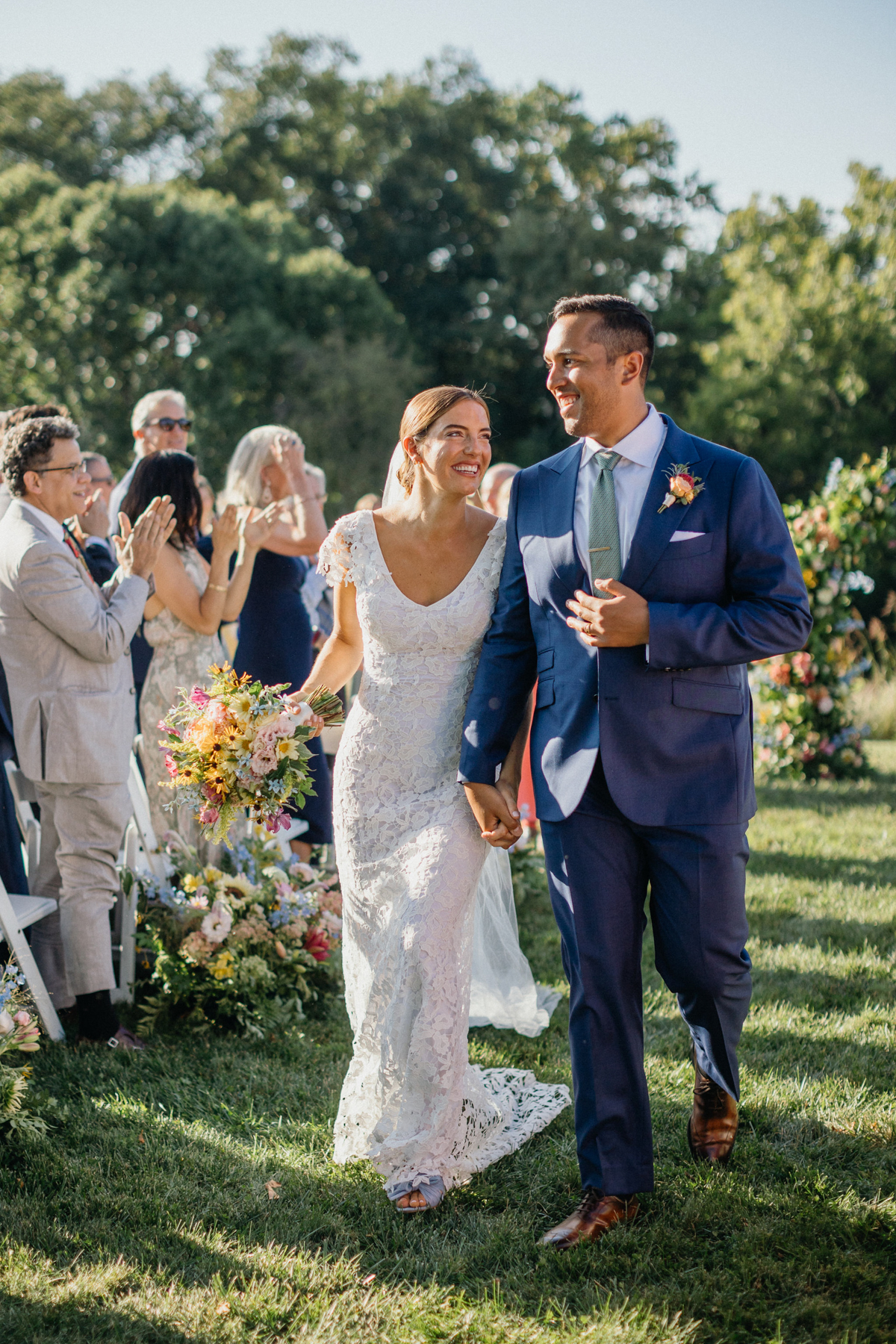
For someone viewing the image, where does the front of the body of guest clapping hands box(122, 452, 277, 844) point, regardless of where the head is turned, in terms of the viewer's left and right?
facing to the right of the viewer

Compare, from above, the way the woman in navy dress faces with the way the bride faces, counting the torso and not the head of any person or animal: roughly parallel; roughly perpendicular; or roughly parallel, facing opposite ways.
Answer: roughly perpendicular

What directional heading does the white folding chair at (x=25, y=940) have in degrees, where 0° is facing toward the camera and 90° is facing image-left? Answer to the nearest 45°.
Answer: approximately 225°

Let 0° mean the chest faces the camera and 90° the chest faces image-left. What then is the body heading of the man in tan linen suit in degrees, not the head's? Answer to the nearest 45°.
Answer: approximately 270°
